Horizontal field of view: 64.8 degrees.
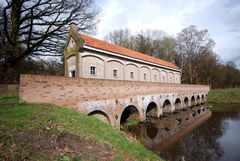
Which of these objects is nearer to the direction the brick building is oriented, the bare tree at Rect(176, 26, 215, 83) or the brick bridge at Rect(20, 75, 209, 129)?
the brick bridge

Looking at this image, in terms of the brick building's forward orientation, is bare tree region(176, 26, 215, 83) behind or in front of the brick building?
behind
